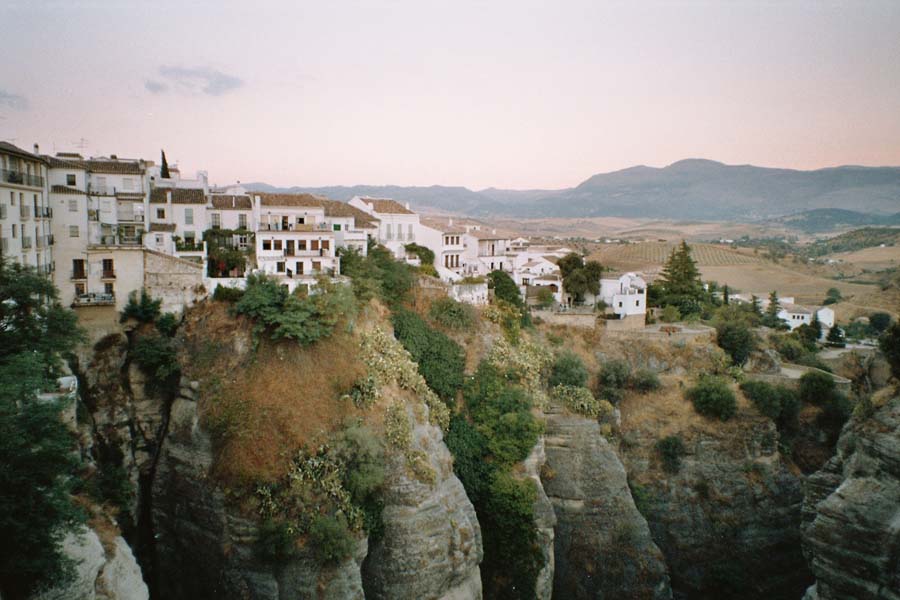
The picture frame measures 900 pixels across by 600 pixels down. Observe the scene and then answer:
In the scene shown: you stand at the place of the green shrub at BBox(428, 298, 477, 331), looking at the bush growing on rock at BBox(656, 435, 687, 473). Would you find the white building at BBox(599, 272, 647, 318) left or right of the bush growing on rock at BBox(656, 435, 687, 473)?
left

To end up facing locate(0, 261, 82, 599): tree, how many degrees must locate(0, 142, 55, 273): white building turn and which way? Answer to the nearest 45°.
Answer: approximately 45° to its right

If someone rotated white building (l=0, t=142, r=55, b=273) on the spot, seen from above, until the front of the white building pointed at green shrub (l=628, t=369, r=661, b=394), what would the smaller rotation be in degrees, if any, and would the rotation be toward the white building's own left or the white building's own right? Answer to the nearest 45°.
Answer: approximately 45° to the white building's own left

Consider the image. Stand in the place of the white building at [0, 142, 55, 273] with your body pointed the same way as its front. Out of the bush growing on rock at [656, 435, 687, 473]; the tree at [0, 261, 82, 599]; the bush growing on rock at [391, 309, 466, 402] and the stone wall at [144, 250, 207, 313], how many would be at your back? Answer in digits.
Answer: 0

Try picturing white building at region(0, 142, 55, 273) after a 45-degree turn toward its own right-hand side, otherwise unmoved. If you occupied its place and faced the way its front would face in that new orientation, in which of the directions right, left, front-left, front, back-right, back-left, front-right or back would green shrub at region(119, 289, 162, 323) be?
left

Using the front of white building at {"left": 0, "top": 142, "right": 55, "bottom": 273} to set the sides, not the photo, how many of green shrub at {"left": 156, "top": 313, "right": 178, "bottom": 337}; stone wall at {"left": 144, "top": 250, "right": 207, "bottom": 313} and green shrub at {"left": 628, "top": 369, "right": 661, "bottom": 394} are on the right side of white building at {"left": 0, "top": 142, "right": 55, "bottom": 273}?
0

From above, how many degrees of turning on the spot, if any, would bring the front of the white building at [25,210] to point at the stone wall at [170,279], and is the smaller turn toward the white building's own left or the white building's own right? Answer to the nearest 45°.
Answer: approximately 45° to the white building's own left

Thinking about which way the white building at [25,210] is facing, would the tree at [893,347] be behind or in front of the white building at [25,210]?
in front

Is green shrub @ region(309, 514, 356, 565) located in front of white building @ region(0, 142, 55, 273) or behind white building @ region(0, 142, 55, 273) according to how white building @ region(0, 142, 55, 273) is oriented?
in front

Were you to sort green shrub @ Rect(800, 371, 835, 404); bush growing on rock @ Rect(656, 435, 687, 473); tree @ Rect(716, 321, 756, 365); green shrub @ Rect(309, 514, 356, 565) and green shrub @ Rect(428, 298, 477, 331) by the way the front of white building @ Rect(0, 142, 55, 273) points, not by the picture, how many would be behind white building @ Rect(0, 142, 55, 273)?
0

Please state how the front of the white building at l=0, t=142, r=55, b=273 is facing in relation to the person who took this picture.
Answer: facing the viewer and to the right of the viewer

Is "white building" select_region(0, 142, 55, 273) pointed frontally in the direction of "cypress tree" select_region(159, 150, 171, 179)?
no

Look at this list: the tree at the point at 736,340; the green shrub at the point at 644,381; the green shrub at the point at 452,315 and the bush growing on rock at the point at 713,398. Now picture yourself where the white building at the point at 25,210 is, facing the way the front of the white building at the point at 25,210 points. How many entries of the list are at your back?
0
